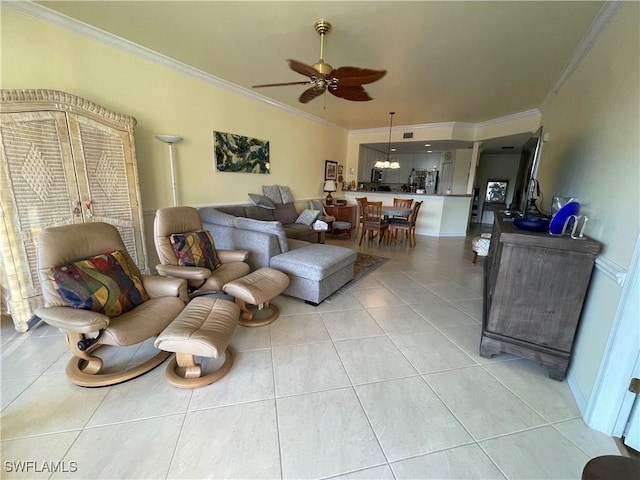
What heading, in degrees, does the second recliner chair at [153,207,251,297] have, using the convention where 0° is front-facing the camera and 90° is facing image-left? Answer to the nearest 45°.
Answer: approximately 315°

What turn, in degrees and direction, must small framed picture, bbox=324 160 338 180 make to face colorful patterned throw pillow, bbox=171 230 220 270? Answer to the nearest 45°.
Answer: approximately 45° to its right

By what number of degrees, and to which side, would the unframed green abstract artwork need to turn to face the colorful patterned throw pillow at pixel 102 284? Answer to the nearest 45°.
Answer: approximately 45° to its right

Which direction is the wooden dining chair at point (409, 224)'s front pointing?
to the viewer's left

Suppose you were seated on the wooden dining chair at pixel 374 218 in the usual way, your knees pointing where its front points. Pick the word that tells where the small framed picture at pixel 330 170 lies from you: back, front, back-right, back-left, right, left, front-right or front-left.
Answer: left

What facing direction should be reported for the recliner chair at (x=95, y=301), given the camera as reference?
facing the viewer and to the right of the viewer

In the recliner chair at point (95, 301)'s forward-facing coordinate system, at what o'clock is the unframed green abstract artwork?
The unframed green abstract artwork is roughly at 9 o'clock from the recliner chair.

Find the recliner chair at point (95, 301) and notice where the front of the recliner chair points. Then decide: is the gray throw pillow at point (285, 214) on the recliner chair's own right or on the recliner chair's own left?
on the recliner chair's own left

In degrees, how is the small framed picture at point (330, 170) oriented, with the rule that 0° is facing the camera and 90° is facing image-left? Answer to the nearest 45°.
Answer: approximately 315°

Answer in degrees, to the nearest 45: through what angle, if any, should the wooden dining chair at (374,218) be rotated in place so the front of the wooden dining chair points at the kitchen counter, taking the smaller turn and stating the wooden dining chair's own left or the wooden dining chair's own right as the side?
0° — it already faces it

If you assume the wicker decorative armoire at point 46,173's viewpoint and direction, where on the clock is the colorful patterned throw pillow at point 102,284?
The colorful patterned throw pillow is roughly at 1 o'clock from the wicker decorative armoire.

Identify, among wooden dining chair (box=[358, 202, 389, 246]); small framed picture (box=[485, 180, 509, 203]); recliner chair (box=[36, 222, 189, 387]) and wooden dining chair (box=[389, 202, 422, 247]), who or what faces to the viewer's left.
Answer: wooden dining chair (box=[389, 202, 422, 247])

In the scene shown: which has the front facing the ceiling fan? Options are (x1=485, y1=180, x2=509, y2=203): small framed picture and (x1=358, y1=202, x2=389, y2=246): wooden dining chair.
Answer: the small framed picture

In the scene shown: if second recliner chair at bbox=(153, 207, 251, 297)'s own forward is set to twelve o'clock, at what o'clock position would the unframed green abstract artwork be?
The unframed green abstract artwork is roughly at 8 o'clock from the second recliner chair.

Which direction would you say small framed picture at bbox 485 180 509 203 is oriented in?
toward the camera

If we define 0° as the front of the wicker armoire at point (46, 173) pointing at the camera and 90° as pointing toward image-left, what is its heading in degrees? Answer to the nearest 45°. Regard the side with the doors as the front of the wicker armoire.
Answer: approximately 315°

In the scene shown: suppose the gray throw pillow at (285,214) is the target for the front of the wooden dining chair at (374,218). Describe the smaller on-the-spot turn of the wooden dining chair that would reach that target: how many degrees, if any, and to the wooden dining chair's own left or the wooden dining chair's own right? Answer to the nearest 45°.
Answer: approximately 135° to the wooden dining chair's own left

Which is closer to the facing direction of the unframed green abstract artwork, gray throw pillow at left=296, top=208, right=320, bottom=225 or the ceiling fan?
the ceiling fan

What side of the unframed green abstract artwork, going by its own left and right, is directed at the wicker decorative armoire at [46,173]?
right
